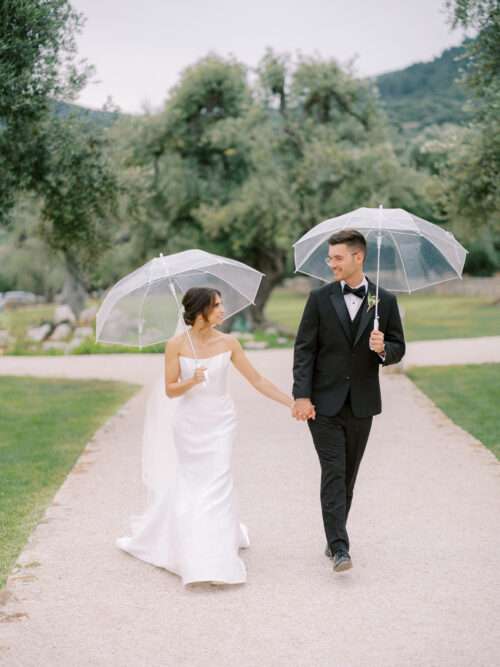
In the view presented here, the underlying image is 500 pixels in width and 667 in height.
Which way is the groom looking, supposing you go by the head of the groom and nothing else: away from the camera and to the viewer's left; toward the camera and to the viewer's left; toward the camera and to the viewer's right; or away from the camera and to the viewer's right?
toward the camera and to the viewer's left

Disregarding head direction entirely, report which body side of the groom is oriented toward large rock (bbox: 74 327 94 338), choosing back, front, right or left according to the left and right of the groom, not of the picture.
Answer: back

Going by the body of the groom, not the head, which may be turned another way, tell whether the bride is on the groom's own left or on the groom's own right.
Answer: on the groom's own right

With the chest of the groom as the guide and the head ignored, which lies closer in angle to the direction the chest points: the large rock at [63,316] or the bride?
the bride

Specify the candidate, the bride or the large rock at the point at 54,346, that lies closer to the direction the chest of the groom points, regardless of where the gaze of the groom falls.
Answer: the bride

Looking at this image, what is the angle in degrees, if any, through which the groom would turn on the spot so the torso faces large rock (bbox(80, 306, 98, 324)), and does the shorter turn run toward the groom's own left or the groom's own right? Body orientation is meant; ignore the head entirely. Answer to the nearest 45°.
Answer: approximately 180°

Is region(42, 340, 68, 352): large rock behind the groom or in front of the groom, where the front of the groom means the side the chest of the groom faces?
behind

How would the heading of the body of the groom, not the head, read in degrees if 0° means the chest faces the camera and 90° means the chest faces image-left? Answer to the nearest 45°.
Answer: approximately 0°

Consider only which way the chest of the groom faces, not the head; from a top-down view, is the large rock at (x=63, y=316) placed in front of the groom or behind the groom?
behind

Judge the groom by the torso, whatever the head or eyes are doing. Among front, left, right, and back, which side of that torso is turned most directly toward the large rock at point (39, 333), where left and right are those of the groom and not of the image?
back
